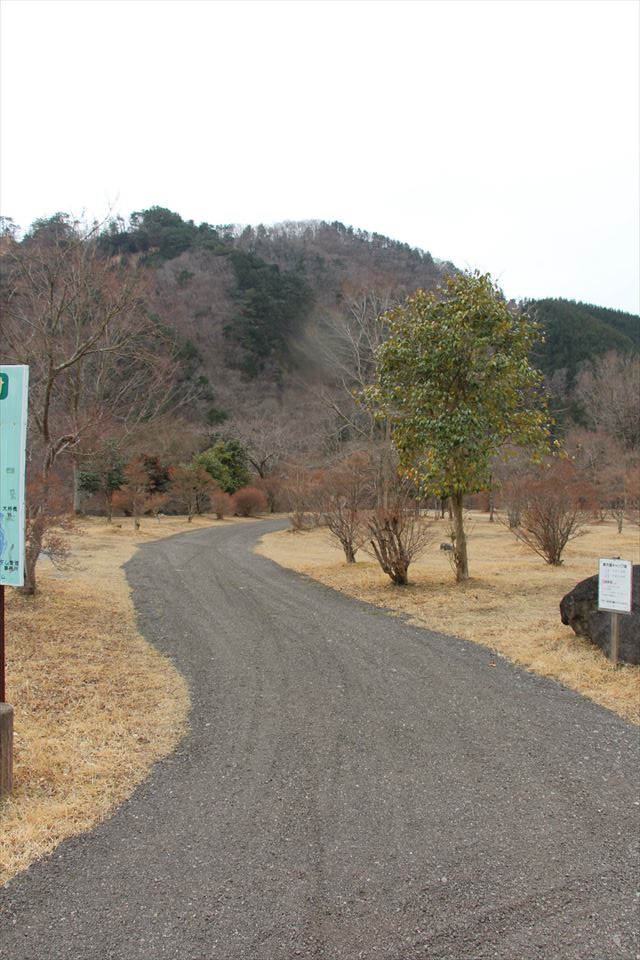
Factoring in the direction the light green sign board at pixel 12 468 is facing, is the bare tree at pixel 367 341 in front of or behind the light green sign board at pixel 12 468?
behind

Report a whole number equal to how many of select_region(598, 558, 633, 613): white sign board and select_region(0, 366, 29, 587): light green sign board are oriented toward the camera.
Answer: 2

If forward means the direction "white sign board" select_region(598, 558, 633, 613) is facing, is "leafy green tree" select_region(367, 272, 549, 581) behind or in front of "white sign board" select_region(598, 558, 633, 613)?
behind

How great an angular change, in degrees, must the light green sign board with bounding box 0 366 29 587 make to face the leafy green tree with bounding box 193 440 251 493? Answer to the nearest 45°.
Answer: approximately 180°

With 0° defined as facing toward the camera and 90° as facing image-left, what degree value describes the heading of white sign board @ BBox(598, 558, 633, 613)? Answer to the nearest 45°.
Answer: approximately 0°

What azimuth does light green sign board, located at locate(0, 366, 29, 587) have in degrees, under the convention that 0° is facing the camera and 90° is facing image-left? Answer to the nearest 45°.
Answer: approximately 0°

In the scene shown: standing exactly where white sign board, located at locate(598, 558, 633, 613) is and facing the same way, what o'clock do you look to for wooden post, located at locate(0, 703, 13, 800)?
The wooden post is roughly at 1 o'clock from the white sign board.

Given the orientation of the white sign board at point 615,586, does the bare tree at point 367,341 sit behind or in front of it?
behind
